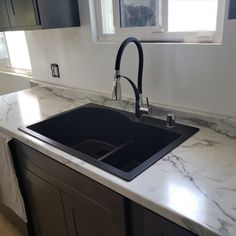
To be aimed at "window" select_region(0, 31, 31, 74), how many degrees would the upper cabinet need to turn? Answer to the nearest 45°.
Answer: approximately 135° to its right

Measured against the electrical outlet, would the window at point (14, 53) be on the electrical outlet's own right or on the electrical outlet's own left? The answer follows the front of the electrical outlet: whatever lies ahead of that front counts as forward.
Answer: on the electrical outlet's own right

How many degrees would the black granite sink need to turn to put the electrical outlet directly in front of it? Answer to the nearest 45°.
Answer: approximately 90° to its right

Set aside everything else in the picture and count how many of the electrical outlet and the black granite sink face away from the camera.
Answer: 0

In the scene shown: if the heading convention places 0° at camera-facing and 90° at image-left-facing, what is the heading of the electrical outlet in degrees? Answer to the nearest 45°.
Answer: approximately 45°

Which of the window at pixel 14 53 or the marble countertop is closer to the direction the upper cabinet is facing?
the marble countertop

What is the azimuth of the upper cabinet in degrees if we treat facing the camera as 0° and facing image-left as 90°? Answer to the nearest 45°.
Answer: approximately 45°

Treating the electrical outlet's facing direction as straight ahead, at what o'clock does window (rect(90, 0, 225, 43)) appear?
The window is roughly at 9 o'clock from the electrical outlet.

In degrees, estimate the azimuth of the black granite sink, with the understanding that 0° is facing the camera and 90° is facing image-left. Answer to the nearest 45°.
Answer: approximately 45°

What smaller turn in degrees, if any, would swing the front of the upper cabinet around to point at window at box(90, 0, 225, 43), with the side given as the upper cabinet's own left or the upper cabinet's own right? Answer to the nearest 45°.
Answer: approximately 90° to the upper cabinet's own left
